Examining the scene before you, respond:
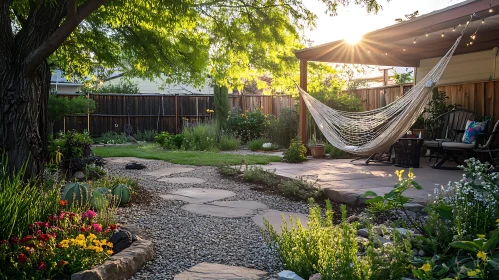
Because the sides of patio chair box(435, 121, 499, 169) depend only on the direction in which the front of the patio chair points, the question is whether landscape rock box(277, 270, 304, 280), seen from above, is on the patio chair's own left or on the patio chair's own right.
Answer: on the patio chair's own left

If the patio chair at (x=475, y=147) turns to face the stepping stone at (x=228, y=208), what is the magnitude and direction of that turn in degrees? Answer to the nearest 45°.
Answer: approximately 45° to its left

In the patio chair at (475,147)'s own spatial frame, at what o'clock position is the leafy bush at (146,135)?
The leafy bush is roughly at 1 o'clock from the patio chair.

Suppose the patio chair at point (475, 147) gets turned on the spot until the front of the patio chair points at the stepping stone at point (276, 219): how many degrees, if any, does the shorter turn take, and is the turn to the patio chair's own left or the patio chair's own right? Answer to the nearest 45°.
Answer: approximately 45° to the patio chair's own left

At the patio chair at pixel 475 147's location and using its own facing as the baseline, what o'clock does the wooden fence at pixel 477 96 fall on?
The wooden fence is roughly at 3 o'clock from the patio chair.

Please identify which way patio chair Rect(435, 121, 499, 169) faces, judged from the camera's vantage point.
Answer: facing to the left of the viewer

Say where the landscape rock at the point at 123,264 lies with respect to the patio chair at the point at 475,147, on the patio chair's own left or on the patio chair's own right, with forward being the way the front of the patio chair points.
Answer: on the patio chair's own left

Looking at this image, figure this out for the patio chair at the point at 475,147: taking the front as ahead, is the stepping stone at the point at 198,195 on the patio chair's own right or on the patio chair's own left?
on the patio chair's own left

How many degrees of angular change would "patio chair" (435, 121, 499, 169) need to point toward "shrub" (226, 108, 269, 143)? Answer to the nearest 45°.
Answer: approximately 45° to its right
